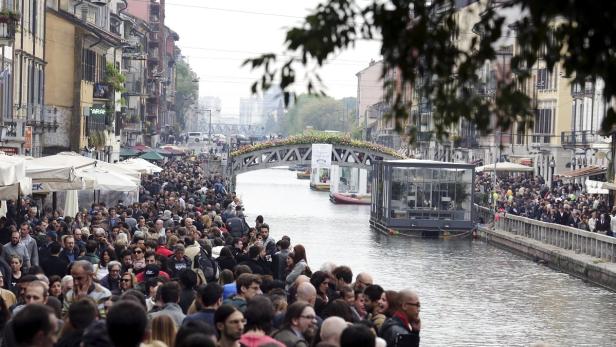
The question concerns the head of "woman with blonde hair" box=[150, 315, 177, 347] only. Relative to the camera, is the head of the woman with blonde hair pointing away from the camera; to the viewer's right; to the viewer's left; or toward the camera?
away from the camera

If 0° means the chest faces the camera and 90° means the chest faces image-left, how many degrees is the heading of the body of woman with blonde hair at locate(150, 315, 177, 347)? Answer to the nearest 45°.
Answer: approximately 180°

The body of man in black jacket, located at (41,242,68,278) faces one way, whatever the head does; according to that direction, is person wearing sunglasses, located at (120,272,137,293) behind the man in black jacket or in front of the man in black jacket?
behind

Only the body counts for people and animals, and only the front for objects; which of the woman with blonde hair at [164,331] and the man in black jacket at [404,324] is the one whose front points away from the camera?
the woman with blonde hair
